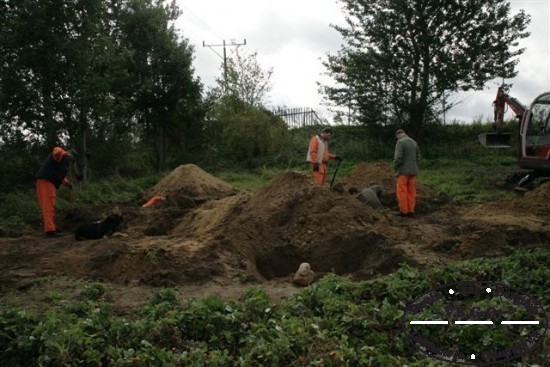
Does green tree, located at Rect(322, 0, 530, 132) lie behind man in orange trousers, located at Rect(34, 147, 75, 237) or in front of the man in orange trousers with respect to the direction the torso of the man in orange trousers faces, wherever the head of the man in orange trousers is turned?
in front

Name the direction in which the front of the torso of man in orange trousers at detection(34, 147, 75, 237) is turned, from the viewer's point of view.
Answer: to the viewer's right

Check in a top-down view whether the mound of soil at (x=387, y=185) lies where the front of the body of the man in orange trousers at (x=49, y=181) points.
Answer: yes

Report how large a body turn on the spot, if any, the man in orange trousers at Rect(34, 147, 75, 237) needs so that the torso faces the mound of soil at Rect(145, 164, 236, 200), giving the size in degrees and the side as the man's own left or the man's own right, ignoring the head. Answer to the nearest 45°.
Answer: approximately 45° to the man's own left

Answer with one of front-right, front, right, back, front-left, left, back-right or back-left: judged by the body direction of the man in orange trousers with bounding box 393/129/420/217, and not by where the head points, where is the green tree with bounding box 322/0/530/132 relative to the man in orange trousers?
front-right

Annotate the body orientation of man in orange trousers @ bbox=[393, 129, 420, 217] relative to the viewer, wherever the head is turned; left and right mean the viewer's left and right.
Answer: facing away from the viewer and to the left of the viewer

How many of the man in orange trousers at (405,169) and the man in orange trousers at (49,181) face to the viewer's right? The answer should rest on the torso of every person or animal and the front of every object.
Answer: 1
